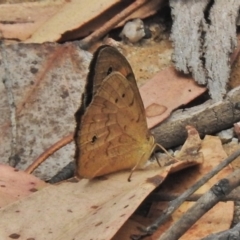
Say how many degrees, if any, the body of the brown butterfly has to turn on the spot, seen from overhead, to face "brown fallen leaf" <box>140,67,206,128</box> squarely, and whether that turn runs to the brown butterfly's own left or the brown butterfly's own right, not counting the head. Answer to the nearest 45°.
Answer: approximately 45° to the brown butterfly's own left

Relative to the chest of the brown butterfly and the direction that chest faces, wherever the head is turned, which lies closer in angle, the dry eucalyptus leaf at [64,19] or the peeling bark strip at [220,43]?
the peeling bark strip

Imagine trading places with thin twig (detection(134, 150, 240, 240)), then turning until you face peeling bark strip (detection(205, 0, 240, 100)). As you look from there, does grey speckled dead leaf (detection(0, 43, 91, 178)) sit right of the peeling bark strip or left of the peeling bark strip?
left

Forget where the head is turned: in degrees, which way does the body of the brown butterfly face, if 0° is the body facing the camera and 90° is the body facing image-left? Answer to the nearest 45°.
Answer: approximately 270°
